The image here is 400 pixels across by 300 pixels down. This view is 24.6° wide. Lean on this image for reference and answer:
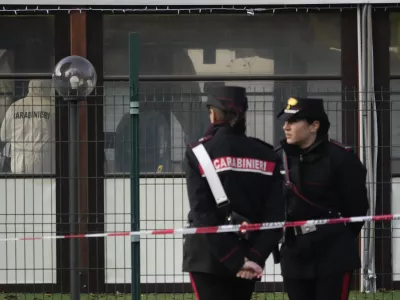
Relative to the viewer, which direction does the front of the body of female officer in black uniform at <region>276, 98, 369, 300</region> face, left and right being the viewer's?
facing the viewer and to the left of the viewer

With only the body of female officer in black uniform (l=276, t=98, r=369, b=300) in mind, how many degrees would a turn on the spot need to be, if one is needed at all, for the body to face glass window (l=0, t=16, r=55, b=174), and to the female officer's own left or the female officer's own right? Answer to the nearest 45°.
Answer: approximately 90° to the female officer's own right

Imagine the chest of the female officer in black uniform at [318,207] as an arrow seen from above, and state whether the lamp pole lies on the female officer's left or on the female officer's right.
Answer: on the female officer's right

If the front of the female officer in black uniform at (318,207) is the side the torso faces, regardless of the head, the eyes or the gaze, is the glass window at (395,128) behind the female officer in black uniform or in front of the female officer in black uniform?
behind

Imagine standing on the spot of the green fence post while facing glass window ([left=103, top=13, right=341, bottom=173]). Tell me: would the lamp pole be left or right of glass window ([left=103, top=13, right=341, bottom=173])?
left

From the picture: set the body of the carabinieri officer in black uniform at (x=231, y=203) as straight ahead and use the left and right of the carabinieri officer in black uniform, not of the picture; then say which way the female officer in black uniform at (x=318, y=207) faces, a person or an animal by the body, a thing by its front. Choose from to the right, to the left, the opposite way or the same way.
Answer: to the left

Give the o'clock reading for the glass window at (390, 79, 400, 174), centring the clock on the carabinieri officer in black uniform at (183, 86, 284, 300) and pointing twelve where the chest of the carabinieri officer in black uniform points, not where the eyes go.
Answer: The glass window is roughly at 2 o'clock from the carabinieri officer in black uniform.

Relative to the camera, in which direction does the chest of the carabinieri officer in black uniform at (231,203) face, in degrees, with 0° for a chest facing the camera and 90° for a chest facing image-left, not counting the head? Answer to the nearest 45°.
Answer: approximately 135°

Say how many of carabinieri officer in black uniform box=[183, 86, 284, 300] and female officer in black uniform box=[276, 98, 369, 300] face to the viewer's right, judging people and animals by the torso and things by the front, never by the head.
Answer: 0
